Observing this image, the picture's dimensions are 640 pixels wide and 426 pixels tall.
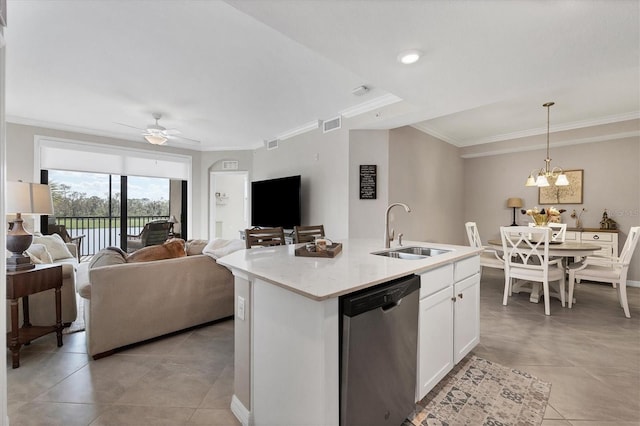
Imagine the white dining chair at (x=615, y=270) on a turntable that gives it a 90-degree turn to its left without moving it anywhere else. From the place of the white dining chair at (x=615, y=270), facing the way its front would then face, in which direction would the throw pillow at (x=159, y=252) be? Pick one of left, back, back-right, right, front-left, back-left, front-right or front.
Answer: front-right

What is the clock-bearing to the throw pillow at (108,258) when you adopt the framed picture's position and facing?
The throw pillow is roughly at 1 o'clock from the framed picture.

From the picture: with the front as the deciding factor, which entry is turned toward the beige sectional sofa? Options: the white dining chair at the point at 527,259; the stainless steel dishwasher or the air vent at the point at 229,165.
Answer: the air vent

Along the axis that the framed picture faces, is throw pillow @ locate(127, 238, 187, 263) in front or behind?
in front

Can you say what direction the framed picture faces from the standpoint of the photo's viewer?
facing the viewer

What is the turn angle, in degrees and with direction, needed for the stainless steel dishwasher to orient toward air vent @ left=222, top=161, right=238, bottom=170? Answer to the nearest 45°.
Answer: approximately 180°

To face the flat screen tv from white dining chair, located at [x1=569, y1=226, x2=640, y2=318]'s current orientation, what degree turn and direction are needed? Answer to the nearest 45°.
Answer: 0° — it already faces it

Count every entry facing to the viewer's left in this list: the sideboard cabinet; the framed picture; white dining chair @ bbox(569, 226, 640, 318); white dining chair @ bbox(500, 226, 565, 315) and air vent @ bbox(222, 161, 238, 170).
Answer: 1

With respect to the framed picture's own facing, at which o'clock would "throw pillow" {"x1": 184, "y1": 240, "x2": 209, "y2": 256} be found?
The throw pillow is roughly at 1 o'clock from the framed picture.

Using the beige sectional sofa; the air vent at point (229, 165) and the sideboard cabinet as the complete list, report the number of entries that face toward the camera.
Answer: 2

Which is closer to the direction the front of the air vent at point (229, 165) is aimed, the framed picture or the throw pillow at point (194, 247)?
the throw pillow

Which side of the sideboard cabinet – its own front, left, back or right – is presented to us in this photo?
front

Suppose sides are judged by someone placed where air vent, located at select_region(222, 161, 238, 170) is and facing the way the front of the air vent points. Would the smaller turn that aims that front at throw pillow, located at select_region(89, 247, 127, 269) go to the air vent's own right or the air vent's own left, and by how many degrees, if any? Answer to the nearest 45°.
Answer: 0° — it already faces it

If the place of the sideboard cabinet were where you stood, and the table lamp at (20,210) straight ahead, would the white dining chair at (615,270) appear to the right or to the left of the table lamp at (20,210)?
left

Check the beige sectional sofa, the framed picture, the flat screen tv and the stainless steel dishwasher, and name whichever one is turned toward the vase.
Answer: the framed picture

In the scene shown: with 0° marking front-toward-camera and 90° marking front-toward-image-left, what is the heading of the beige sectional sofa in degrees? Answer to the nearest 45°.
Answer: approximately 135°

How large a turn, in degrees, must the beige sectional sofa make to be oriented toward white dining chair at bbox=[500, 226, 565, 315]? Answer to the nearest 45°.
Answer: approximately 135° to its right

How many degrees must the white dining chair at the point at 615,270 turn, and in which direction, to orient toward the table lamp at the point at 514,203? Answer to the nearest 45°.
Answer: approximately 45° to its right
